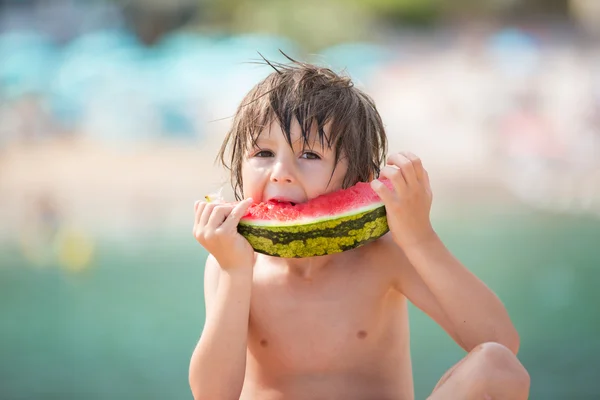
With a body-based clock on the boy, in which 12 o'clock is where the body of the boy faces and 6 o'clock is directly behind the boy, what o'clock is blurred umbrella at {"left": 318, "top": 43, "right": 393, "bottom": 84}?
The blurred umbrella is roughly at 6 o'clock from the boy.

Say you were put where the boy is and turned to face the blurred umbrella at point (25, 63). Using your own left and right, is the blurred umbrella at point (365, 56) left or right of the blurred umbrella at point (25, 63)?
right

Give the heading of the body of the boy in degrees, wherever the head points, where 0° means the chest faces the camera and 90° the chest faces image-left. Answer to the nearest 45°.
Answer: approximately 0°

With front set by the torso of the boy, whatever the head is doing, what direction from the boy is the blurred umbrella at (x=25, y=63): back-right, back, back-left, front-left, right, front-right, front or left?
back-right

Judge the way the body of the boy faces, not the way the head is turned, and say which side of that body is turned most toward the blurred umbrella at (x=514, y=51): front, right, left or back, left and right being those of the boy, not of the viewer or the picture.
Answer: back
